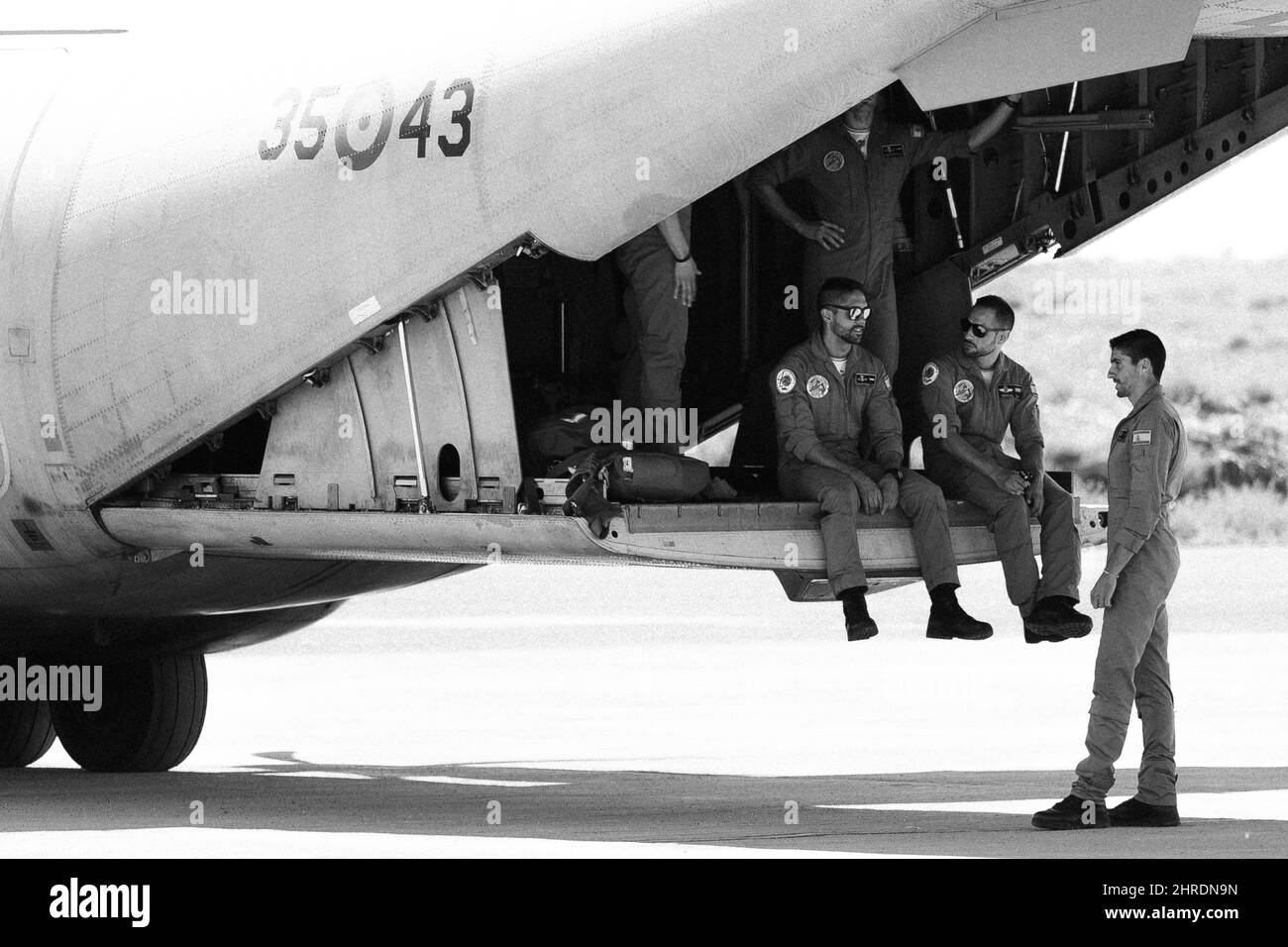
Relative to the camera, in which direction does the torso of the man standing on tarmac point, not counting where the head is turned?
to the viewer's left

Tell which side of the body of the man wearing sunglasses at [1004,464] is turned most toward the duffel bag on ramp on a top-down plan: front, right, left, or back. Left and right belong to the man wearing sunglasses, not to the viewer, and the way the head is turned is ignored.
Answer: right

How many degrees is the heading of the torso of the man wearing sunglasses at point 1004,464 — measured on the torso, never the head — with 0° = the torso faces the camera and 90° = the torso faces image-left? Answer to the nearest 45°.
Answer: approximately 315°

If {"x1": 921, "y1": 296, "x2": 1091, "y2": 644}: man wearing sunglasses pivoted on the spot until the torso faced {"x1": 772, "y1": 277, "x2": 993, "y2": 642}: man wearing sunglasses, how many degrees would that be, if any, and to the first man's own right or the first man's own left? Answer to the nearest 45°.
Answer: approximately 90° to the first man's own right

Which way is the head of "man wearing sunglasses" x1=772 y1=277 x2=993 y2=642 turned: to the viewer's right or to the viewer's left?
to the viewer's right

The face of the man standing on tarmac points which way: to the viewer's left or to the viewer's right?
to the viewer's left

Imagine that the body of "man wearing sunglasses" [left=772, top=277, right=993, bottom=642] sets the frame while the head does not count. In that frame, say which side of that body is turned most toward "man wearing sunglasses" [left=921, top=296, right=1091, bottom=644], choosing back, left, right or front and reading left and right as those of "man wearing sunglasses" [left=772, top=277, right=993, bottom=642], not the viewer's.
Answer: left
